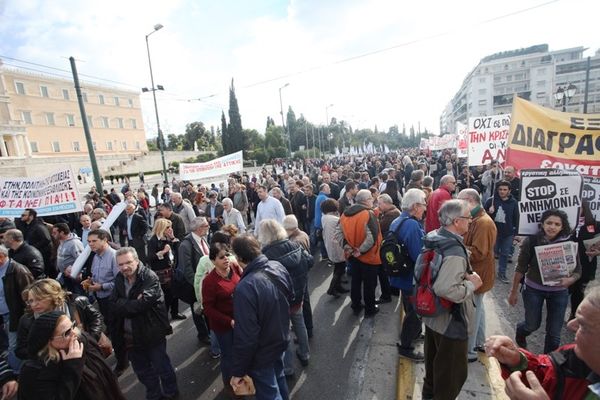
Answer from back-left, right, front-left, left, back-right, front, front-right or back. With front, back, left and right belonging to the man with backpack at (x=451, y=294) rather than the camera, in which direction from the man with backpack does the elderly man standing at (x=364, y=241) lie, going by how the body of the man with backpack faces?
back-left

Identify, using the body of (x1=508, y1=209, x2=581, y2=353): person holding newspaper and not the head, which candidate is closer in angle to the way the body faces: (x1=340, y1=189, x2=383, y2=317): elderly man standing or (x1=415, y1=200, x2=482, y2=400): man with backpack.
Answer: the man with backpack

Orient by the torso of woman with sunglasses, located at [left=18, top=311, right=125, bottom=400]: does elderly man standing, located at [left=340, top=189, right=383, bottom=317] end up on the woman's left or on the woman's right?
on the woman's left

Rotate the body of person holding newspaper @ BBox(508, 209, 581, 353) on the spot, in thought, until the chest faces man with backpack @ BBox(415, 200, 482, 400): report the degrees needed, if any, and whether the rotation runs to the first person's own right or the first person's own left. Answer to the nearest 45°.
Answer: approximately 45° to the first person's own right

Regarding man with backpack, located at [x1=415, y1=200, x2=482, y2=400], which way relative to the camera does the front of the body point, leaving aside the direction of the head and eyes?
to the viewer's right

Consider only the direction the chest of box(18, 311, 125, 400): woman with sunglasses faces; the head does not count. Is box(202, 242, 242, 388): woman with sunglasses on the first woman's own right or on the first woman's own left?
on the first woman's own left

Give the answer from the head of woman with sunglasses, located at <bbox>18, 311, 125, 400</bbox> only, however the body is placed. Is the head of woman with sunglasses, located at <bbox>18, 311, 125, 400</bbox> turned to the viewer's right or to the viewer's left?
to the viewer's right

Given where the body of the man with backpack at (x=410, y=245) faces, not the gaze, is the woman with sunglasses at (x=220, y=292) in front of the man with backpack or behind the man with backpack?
behind

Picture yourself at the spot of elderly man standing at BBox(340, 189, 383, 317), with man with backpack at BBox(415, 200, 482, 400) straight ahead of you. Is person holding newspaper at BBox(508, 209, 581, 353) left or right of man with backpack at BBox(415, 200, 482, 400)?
left
